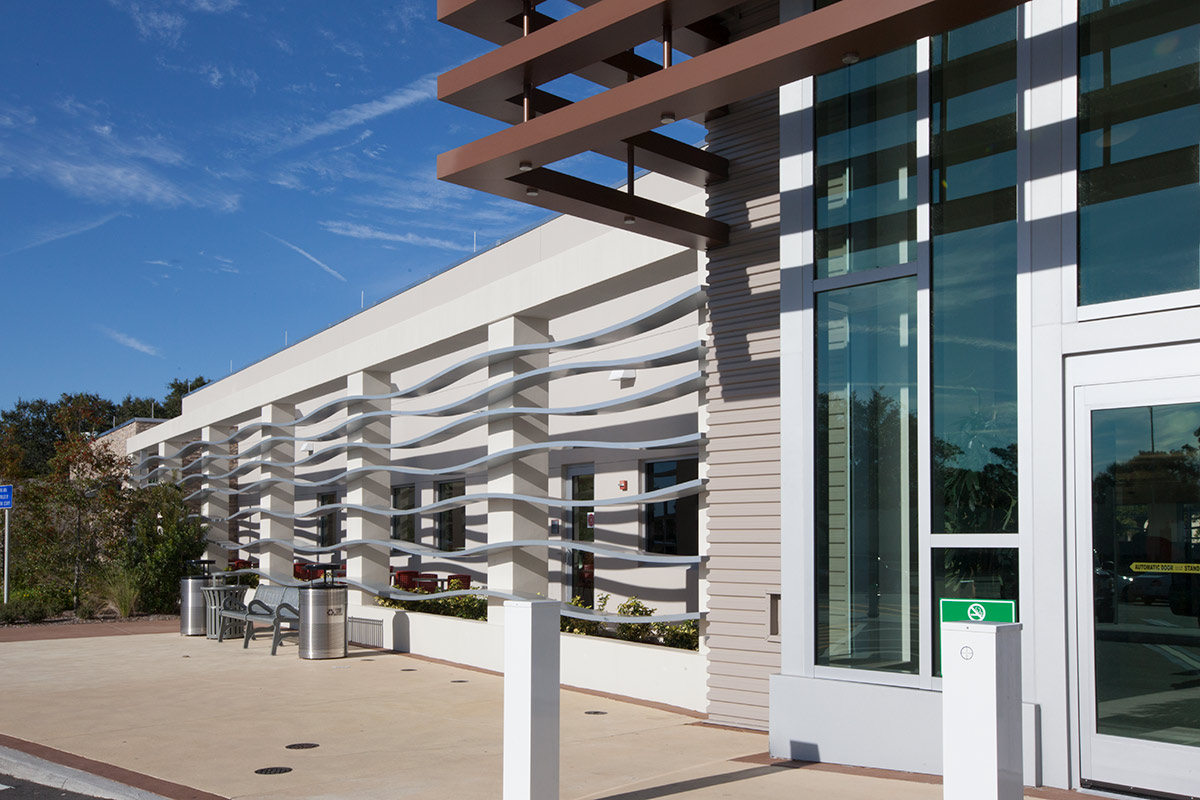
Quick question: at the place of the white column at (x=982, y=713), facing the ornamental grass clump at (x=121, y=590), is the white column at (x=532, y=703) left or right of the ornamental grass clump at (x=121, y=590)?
left

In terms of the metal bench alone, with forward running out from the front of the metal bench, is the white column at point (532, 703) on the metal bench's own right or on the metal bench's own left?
on the metal bench's own left

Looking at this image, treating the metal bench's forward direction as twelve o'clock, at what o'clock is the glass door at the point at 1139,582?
The glass door is roughly at 10 o'clock from the metal bench.

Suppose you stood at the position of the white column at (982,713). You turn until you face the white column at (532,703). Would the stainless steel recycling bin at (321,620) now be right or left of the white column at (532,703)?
right

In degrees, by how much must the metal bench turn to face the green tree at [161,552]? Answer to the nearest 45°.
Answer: approximately 135° to its right

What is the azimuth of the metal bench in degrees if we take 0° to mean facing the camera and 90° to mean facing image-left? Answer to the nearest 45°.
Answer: approximately 45°

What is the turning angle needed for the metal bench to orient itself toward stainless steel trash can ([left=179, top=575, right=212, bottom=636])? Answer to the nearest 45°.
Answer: approximately 90° to its right

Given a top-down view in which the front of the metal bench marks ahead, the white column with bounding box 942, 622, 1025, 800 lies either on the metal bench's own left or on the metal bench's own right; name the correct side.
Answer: on the metal bench's own left

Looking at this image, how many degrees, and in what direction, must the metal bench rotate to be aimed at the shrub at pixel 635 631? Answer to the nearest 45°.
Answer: approximately 90° to its left

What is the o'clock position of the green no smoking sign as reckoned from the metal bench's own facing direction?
The green no smoking sign is roughly at 10 o'clock from the metal bench.
